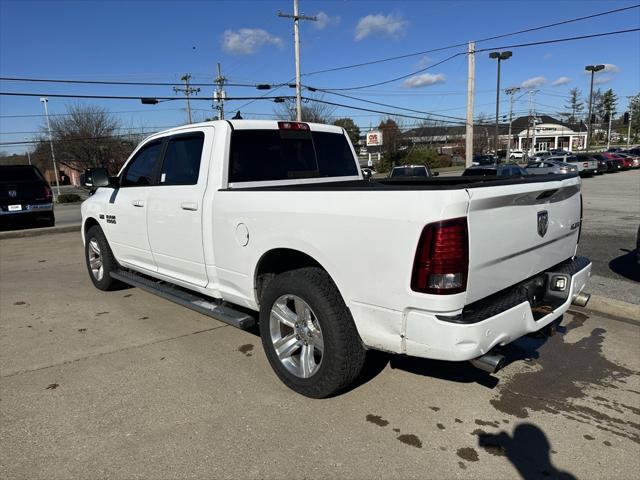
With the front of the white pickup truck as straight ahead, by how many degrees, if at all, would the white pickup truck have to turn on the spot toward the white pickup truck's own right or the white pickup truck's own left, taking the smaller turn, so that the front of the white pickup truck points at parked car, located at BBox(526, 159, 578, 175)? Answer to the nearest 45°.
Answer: approximately 90° to the white pickup truck's own right

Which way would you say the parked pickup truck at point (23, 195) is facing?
away from the camera

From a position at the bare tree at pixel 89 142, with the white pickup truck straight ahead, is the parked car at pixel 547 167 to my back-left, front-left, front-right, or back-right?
front-left

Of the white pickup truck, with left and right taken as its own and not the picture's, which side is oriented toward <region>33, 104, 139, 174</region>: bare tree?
front

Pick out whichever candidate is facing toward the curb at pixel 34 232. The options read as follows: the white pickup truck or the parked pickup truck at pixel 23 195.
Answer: the white pickup truck

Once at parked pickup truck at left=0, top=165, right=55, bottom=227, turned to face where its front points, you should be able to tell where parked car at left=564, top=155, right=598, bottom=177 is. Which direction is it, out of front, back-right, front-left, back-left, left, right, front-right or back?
right

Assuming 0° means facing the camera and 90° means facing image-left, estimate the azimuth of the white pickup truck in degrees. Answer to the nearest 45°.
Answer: approximately 135°

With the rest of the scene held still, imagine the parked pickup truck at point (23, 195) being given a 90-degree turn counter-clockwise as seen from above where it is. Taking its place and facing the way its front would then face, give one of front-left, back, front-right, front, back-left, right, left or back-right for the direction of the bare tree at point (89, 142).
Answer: right

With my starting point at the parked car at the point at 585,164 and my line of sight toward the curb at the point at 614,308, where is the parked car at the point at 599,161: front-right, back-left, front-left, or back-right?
back-left

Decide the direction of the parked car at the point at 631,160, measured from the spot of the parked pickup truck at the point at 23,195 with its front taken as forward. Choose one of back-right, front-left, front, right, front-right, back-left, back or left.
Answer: right

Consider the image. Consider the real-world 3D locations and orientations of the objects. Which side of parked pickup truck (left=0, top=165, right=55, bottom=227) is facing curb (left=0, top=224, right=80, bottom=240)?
back

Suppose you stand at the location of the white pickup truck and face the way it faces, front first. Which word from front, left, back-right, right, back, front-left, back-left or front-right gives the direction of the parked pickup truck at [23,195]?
front

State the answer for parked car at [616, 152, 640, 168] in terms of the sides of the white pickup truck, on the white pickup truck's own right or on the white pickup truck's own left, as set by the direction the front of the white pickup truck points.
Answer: on the white pickup truck's own right

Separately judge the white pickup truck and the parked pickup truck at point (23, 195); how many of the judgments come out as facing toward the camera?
0

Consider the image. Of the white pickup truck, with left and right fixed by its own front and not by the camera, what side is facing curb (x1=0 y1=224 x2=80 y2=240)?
front

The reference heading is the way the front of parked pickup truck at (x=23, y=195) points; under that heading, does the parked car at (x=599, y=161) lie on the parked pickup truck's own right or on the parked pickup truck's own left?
on the parked pickup truck's own right
